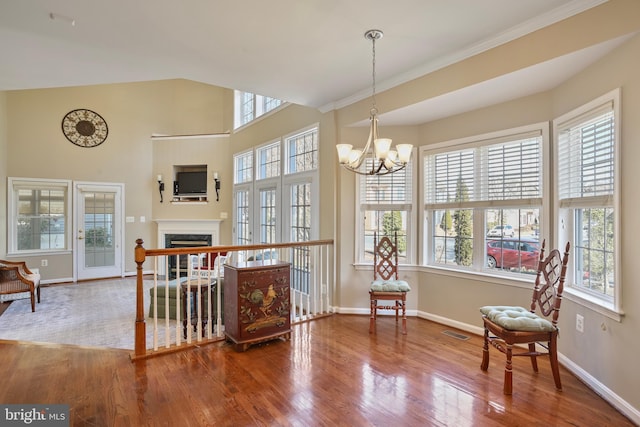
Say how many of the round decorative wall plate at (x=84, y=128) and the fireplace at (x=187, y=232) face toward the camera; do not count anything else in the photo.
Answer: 2

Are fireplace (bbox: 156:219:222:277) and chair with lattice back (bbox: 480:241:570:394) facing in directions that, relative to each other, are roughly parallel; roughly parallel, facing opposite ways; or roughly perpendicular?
roughly perpendicular

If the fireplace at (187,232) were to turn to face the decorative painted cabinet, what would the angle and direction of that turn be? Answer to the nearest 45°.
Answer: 0° — it already faces it

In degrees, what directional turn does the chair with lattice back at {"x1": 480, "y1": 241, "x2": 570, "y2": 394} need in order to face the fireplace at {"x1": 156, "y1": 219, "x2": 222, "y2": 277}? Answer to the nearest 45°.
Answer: approximately 45° to its right

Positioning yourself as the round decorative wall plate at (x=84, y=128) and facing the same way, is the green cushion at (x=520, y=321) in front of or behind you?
in front

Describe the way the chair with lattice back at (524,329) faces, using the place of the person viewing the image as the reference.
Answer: facing the viewer and to the left of the viewer

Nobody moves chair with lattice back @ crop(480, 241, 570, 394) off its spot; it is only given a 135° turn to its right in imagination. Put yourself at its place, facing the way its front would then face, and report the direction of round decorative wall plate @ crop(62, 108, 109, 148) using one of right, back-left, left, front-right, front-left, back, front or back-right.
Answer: left

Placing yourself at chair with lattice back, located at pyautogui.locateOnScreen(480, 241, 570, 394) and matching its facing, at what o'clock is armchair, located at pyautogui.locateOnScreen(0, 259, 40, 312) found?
The armchair is roughly at 1 o'clock from the chair with lattice back.

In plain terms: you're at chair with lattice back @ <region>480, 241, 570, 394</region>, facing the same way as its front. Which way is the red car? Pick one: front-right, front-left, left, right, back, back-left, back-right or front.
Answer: back-right

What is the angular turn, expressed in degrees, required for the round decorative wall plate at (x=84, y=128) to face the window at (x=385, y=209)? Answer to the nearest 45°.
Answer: approximately 45° to its left

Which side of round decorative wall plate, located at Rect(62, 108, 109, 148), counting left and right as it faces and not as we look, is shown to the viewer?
front

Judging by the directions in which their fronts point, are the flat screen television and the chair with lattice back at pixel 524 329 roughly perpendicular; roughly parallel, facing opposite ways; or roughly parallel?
roughly perpendicular

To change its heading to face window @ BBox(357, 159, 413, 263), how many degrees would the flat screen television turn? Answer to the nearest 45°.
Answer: approximately 45° to its left

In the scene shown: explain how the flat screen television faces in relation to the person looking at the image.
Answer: facing the viewer

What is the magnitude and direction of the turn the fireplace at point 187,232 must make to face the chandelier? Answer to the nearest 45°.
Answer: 0° — it already faces it
